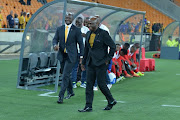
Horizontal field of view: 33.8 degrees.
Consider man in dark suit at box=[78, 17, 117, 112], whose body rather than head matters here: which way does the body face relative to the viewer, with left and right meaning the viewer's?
facing the viewer and to the left of the viewer

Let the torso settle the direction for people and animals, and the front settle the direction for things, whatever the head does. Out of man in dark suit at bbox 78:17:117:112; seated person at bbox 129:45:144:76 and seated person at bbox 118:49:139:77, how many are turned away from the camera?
0

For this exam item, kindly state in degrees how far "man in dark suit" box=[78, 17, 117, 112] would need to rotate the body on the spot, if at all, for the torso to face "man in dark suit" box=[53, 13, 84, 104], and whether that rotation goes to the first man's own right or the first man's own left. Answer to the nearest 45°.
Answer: approximately 90° to the first man's own right

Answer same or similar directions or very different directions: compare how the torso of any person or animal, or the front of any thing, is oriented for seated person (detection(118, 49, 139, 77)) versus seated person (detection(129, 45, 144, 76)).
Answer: same or similar directions

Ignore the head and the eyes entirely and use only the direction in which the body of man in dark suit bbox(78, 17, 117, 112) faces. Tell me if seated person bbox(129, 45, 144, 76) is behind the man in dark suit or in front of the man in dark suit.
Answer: behind

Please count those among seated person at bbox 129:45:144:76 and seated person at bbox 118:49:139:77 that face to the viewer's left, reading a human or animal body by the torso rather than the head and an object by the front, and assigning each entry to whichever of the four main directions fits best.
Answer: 0

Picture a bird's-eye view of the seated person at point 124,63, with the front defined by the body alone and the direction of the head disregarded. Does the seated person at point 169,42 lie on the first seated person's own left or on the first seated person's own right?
on the first seated person's own left

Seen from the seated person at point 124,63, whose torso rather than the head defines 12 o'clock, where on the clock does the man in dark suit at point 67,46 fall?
The man in dark suit is roughly at 2 o'clock from the seated person.
